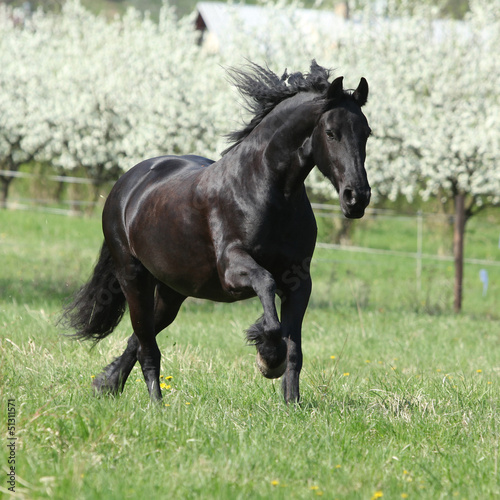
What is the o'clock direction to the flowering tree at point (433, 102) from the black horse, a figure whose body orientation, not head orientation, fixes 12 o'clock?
The flowering tree is roughly at 8 o'clock from the black horse.

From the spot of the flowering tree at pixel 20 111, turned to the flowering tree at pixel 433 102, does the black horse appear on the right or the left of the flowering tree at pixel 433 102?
right

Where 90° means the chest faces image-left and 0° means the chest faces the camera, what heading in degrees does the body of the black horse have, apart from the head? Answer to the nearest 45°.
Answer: approximately 315°

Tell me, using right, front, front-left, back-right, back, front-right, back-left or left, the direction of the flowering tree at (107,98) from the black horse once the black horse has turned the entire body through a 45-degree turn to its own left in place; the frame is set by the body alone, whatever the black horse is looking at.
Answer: left

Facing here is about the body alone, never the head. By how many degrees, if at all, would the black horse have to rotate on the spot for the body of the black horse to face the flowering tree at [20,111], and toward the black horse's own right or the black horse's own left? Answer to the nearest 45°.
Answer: approximately 135° to the black horse's own left
